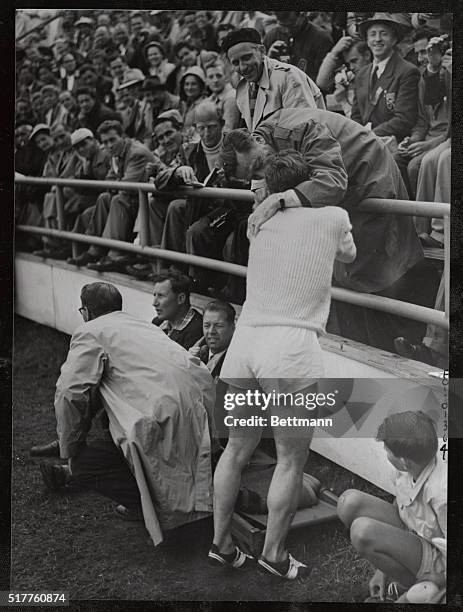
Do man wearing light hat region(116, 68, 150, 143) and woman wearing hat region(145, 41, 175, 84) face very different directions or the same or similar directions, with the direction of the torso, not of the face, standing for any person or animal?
same or similar directions

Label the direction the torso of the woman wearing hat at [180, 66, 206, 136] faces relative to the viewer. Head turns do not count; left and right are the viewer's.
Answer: facing the viewer and to the left of the viewer

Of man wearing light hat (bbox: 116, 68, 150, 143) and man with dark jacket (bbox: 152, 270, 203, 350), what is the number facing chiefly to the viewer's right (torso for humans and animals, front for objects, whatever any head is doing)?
0

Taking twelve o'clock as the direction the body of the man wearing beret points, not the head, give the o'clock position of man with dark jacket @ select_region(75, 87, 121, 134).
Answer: The man with dark jacket is roughly at 4 o'clock from the man wearing beret.

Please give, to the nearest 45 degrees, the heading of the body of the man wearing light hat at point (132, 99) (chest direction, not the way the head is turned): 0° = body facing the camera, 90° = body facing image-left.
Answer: approximately 45°

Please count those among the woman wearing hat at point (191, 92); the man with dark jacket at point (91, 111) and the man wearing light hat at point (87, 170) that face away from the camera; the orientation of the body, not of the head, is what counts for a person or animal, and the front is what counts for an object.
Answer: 0

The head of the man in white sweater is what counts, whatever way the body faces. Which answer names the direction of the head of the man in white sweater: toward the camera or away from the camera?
away from the camera

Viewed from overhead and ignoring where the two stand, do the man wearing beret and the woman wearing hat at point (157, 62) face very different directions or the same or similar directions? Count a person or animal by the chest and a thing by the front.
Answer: same or similar directions

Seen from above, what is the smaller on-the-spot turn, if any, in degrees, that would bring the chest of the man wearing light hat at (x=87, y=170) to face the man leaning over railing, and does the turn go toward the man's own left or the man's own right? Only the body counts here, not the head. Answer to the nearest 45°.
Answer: approximately 90° to the man's own left

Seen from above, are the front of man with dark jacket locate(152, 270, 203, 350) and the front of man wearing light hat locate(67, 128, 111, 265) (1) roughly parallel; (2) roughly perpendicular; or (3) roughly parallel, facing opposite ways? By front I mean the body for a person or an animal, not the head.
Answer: roughly parallel

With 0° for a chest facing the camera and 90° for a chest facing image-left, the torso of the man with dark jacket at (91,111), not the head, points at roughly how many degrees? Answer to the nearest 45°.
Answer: approximately 45°
